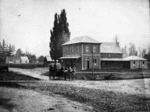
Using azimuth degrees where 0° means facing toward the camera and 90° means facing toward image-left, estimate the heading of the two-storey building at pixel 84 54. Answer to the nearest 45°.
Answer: approximately 45°

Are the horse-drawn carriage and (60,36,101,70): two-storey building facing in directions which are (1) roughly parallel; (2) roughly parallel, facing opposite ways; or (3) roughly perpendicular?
roughly perpendicular

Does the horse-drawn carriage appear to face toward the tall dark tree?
no

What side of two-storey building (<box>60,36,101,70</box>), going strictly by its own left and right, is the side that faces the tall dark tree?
right

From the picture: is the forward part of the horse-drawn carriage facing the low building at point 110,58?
no

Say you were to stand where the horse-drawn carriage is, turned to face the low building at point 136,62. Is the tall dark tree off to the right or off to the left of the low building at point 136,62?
left

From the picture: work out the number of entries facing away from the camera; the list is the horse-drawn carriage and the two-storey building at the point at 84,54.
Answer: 0

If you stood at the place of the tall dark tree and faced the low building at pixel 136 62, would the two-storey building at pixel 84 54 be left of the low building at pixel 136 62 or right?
right

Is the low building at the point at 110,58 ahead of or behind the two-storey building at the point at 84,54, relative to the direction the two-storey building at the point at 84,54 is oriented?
behind

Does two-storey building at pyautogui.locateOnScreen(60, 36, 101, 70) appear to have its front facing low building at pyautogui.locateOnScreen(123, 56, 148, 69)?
no
